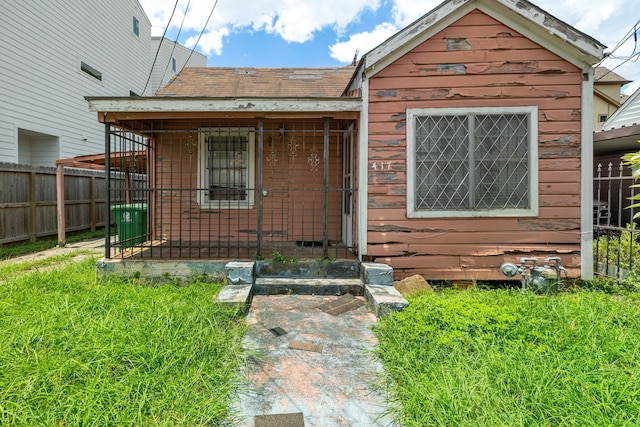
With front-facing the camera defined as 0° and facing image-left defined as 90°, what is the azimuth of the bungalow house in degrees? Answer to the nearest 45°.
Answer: approximately 0°

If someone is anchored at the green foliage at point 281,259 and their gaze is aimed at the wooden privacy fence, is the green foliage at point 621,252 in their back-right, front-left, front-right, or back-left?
back-right

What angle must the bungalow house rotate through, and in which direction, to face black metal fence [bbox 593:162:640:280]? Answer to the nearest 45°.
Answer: approximately 90° to its left

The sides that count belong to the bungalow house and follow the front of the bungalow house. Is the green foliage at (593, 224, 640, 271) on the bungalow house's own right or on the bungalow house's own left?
on the bungalow house's own left

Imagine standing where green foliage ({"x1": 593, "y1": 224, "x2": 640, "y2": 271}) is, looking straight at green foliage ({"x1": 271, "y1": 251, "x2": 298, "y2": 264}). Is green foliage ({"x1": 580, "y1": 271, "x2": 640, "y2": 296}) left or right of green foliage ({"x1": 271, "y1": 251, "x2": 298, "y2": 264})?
left
